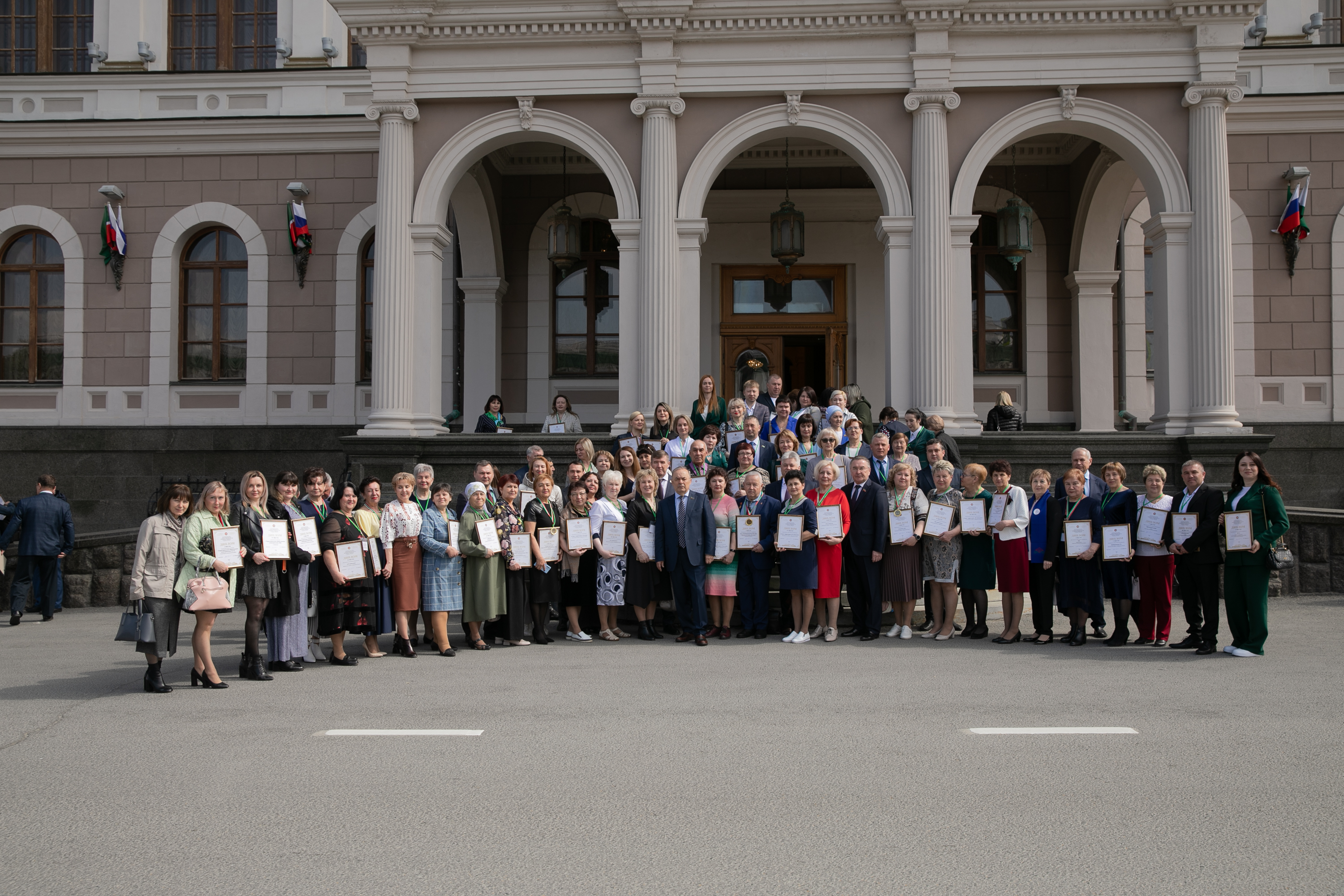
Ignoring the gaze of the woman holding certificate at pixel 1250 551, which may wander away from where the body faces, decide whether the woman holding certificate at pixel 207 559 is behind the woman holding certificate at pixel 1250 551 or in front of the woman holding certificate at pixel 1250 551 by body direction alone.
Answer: in front

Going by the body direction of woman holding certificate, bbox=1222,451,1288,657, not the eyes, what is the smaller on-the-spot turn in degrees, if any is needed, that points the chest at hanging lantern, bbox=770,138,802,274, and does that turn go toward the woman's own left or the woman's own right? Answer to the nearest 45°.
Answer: approximately 90° to the woman's own right

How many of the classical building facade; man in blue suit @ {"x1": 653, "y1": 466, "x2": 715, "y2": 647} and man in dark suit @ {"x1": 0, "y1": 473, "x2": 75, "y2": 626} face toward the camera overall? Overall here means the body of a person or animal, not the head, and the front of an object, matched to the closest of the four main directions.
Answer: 2

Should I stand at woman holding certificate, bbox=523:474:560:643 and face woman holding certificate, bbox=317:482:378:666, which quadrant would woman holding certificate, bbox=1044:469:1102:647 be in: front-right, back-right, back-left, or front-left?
back-left

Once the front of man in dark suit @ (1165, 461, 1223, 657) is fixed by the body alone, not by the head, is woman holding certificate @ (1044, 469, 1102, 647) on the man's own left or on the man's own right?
on the man's own right

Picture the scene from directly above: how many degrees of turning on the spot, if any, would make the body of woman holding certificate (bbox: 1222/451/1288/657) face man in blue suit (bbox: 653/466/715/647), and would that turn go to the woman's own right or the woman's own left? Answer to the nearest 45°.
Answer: approximately 45° to the woman's own right

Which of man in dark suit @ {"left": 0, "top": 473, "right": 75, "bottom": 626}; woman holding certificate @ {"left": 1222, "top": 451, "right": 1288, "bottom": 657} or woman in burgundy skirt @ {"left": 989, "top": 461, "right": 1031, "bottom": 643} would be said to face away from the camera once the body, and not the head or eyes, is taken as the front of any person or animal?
the man in dark suit

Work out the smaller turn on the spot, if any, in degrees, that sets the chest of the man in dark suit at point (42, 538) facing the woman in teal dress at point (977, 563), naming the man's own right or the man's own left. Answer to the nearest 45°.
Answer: approximately 135° to the man's own right

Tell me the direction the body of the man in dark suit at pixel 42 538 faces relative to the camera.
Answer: away from the camera

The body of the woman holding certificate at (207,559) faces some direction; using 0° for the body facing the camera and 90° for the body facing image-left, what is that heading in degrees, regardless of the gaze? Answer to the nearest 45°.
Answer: approximately 315°

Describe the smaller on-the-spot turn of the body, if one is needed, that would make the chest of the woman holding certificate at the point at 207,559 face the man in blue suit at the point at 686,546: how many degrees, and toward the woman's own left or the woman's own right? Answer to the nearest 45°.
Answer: approximately 45° to the woman's own left
